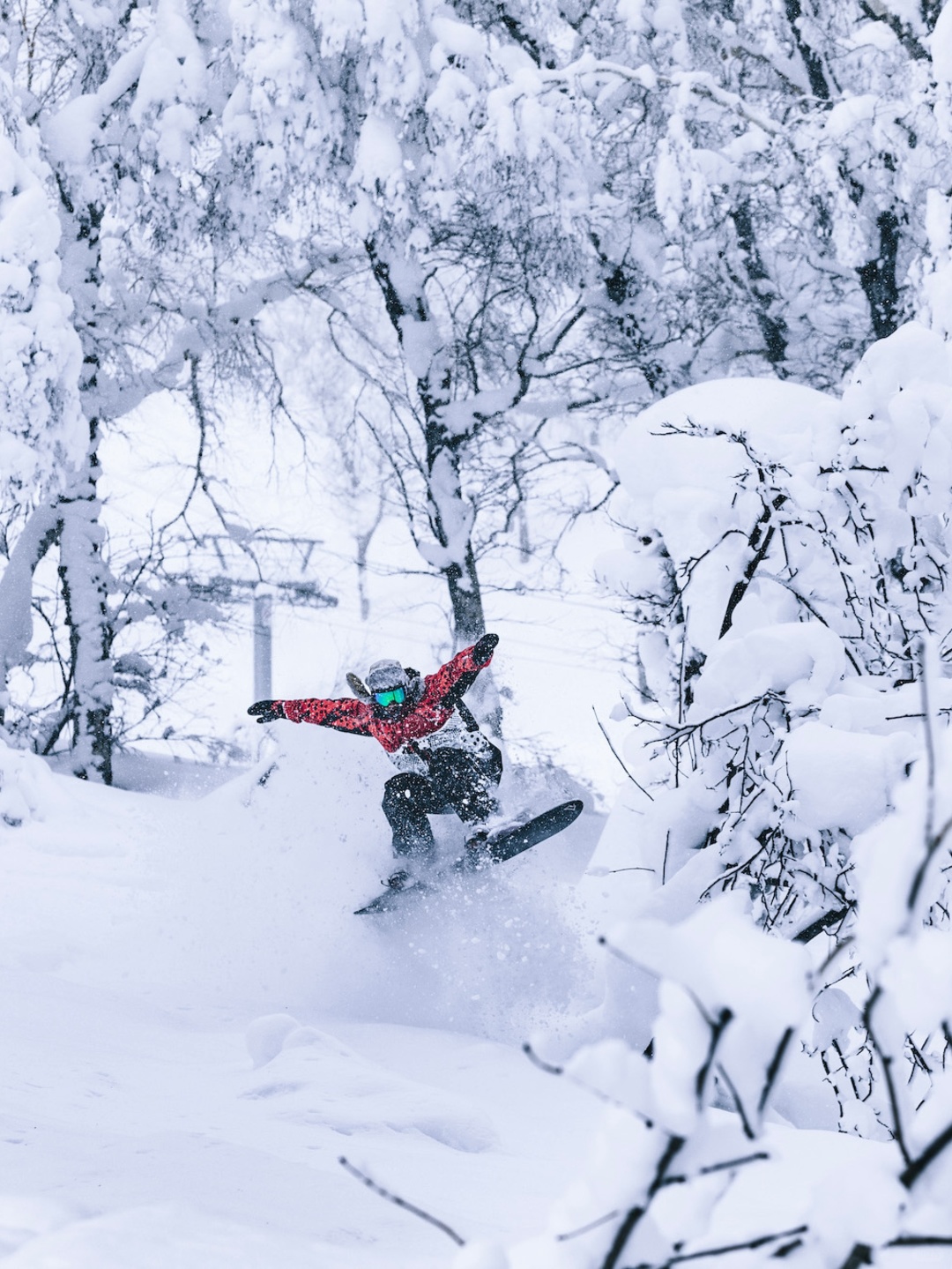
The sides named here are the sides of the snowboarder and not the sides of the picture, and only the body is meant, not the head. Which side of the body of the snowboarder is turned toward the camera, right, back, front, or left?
front

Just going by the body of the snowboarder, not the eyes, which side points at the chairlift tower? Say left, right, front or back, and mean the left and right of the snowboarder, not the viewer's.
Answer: back
